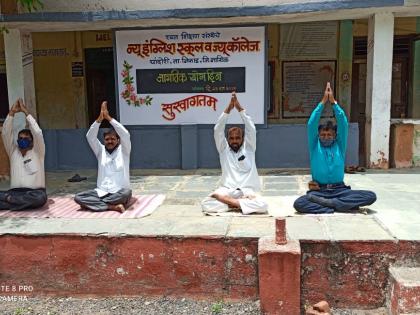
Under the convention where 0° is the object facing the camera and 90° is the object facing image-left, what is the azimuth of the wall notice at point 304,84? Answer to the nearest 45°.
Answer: approximately 0°

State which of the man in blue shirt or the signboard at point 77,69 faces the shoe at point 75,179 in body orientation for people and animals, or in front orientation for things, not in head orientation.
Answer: the signboard

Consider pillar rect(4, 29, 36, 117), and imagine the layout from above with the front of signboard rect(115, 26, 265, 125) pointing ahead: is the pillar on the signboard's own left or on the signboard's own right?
on the signboard's own right

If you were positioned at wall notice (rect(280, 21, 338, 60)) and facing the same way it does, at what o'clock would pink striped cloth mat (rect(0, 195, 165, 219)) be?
The pink striped cloth mat is roughly at 1 o'clock from the wall notice.

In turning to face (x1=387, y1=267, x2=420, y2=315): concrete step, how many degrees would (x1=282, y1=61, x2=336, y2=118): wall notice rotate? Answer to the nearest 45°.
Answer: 0° — it already faces it

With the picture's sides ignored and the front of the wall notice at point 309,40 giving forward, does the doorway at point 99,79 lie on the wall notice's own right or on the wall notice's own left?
on the wall notice's own right

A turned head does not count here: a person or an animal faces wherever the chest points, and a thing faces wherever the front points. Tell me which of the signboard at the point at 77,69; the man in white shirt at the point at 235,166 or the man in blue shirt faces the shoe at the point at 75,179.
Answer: the signboard

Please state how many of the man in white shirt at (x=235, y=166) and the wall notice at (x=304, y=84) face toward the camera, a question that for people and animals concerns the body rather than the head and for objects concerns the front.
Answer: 2

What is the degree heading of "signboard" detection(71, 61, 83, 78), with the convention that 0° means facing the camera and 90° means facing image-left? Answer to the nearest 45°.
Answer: approximately 0°

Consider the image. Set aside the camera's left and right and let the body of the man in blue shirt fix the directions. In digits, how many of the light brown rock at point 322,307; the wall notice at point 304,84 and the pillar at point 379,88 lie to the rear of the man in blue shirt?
2

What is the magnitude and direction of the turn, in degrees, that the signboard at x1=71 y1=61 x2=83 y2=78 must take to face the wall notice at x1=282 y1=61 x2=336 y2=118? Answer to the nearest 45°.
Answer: approximately 90° to its left
